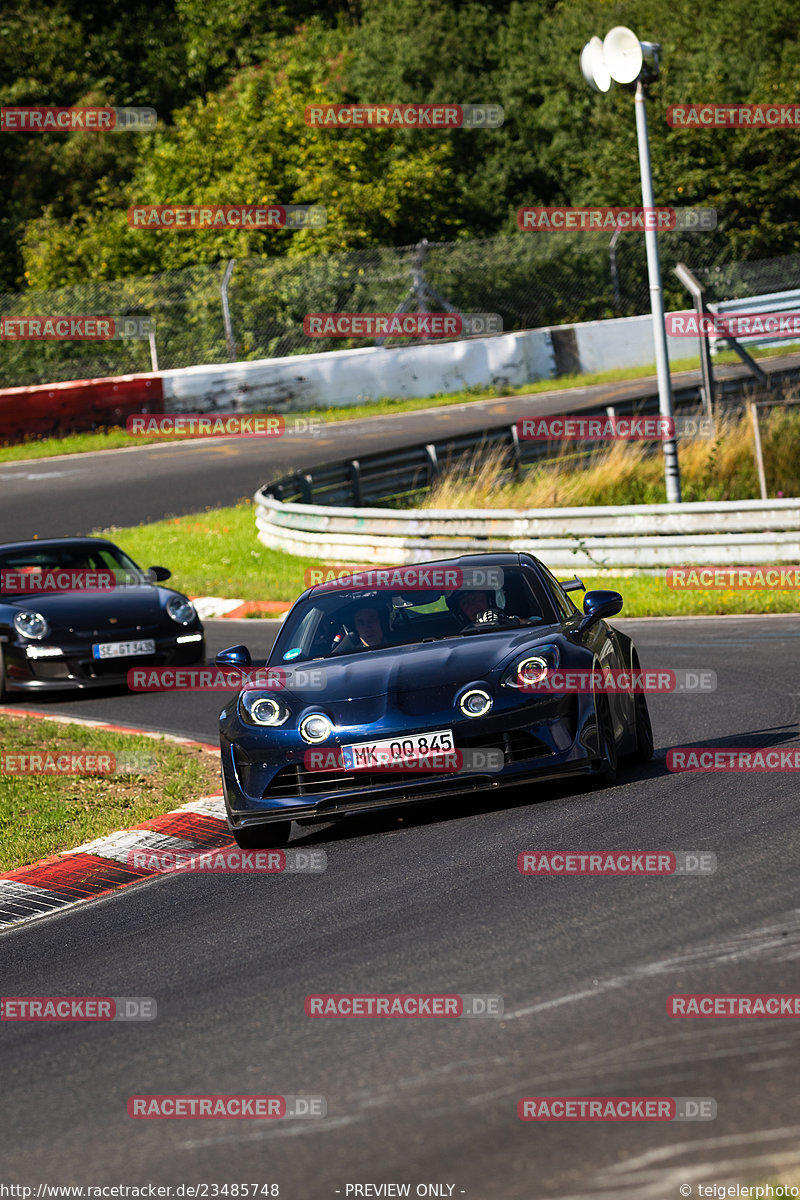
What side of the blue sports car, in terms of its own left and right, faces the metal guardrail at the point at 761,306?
back

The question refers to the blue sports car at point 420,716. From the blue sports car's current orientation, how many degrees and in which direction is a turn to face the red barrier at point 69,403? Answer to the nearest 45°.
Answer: approximately 180°

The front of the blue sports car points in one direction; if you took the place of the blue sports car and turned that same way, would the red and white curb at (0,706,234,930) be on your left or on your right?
on your right

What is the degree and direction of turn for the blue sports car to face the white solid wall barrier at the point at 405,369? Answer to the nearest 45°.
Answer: approximately 180°

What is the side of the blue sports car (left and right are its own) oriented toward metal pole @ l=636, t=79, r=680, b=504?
back

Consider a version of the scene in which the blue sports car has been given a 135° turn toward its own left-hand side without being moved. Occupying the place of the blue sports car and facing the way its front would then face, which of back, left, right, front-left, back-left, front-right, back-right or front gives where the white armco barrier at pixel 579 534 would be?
front-left

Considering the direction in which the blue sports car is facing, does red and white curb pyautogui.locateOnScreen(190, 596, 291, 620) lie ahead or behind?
behind

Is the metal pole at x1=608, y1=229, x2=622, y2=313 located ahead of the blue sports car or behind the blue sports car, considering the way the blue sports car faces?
behind

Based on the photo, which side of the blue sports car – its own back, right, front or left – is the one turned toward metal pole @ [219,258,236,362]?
back

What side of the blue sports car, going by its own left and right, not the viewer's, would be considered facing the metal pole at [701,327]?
back

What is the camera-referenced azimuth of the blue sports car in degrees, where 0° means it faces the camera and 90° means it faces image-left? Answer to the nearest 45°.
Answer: approximately 0°
